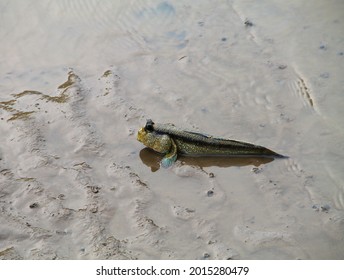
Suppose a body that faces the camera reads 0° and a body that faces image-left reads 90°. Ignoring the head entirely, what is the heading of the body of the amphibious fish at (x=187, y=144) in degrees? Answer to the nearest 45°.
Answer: approximately 90°
